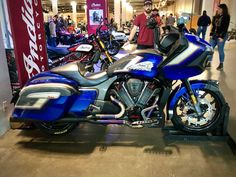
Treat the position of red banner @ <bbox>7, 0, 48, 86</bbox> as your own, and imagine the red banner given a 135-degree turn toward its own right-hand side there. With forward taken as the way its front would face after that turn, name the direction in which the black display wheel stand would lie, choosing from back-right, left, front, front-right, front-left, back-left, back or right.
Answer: back

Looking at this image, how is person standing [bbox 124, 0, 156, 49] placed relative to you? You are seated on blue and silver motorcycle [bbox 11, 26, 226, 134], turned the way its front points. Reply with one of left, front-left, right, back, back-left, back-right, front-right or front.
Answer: left

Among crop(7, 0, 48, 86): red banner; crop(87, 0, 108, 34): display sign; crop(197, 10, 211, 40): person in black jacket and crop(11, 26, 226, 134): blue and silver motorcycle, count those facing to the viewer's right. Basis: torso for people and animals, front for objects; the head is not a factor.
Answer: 1

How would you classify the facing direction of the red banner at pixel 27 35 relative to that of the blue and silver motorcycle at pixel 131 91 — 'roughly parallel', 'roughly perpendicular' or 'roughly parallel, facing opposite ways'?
roughly perpendicular

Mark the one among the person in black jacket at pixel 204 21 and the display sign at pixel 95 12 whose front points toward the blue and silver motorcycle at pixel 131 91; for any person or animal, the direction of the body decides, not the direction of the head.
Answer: the display sign

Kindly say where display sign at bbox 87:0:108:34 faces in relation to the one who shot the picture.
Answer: facing the viewer

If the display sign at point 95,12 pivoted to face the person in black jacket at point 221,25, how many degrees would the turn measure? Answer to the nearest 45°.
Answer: approximately 45° to its left

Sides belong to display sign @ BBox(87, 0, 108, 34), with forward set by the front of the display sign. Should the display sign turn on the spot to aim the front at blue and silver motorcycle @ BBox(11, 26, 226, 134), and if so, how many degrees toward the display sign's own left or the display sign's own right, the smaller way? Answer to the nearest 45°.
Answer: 0° — it already faces it

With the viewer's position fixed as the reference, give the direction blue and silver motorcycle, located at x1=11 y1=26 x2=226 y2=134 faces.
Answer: facing to the right of the viewer
